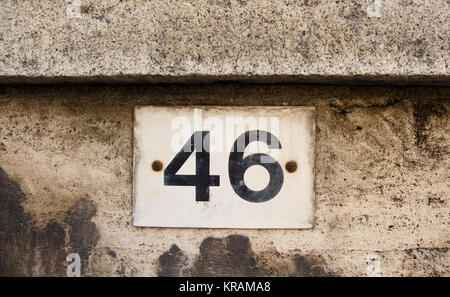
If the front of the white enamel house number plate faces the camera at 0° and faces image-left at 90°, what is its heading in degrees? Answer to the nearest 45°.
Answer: approximately 0°
